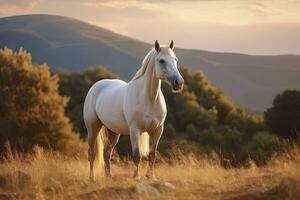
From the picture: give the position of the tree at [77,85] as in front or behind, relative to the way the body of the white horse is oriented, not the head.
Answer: behind

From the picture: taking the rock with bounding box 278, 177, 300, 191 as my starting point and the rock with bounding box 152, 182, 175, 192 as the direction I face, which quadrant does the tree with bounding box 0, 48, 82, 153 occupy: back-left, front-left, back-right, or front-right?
front-right

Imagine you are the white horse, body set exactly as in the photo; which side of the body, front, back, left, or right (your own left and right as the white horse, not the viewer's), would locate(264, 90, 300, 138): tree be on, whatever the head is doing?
left

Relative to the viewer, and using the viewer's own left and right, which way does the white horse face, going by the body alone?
facing the viewer and to the right of the viewer

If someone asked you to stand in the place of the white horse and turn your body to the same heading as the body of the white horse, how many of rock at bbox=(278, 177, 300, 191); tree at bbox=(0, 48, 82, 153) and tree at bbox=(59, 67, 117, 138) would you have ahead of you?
1

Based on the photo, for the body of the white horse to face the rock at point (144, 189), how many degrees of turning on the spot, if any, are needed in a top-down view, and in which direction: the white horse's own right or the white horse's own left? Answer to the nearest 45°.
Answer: approximately 45° to the white horse's own right

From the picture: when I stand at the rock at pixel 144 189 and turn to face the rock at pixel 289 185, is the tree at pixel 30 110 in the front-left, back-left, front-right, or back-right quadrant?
back-left

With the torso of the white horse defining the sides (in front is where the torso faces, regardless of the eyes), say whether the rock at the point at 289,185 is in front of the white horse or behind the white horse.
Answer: in front

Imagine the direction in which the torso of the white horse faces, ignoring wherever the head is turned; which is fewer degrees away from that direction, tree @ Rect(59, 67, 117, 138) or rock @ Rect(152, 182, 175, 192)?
the rock

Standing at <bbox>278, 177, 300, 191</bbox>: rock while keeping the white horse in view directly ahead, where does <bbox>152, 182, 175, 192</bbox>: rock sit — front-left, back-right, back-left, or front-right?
front-left

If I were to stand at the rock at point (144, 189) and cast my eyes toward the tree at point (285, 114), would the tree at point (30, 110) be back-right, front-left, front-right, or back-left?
front-left

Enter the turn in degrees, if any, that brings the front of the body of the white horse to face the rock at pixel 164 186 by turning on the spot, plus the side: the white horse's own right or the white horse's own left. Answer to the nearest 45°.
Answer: approximately 45° to the white horse's own right

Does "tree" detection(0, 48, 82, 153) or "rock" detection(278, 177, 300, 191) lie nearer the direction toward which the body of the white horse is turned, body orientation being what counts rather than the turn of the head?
the rock
